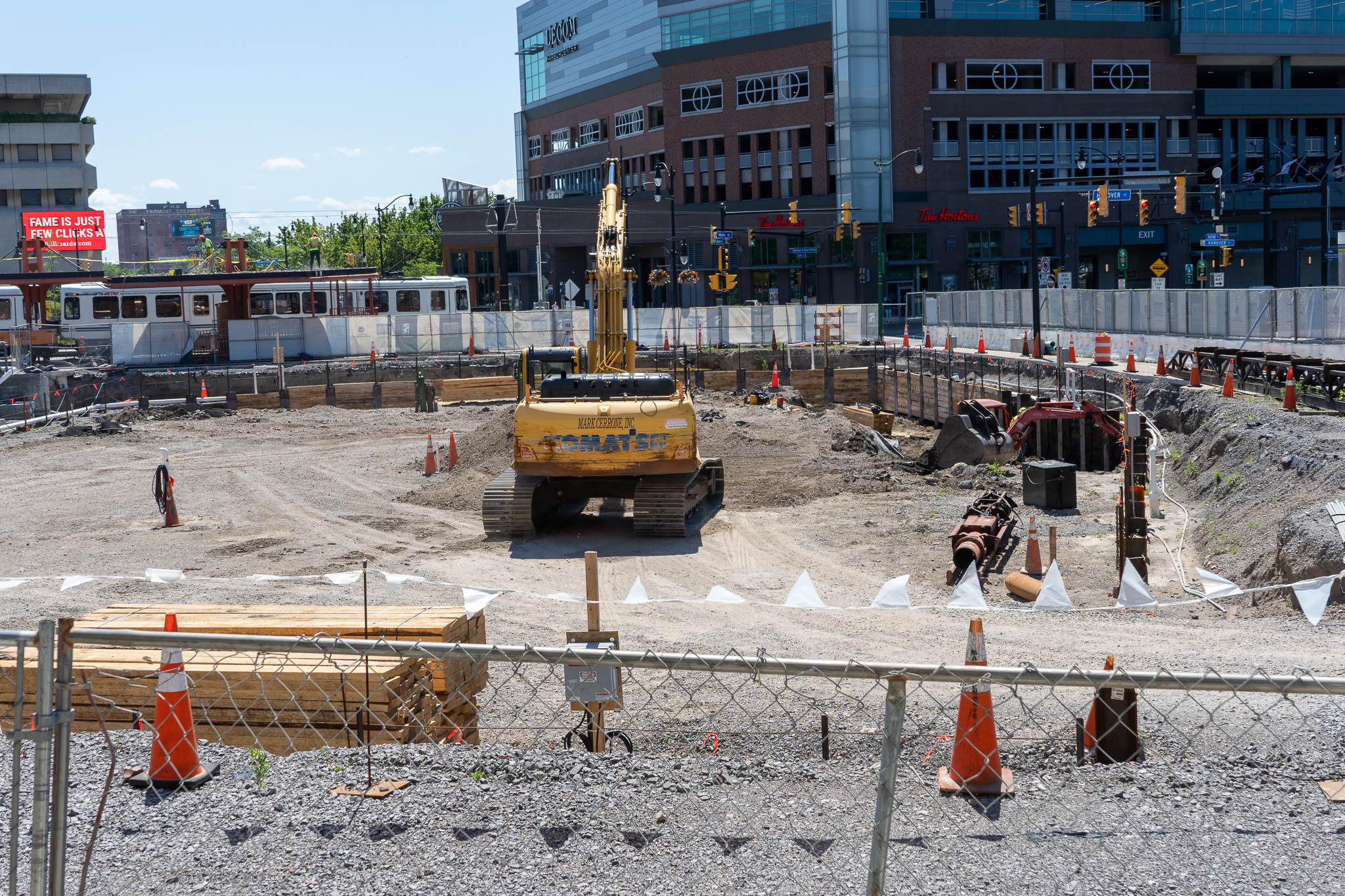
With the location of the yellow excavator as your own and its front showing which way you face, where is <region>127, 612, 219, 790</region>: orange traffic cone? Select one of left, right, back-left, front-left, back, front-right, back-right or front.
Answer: back

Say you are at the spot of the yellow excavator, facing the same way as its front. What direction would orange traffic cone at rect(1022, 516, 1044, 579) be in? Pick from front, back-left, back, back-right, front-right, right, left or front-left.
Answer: back-right

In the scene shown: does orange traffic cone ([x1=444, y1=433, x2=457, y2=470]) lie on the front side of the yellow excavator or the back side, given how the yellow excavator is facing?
on the front side

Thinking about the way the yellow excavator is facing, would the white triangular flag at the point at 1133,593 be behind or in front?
behind

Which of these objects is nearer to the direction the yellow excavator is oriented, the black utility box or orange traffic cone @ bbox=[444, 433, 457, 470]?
the orange traffic cone

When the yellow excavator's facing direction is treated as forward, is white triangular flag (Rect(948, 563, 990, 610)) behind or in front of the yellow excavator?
behind

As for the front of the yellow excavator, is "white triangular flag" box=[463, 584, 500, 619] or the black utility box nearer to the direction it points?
the black utility box

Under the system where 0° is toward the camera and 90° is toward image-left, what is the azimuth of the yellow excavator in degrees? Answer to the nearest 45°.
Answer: approximately 180°

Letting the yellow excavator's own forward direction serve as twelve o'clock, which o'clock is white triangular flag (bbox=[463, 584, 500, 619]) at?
The white triangular flag is roughly at 6 o'clock from the yellow excavator.

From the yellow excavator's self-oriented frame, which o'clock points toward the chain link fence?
The chain link fence is roughly at 6 o'clock from the yellow excavator.

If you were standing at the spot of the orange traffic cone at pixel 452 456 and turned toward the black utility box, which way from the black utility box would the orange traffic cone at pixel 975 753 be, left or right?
right

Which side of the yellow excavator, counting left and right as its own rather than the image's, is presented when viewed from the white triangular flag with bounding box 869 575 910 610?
back

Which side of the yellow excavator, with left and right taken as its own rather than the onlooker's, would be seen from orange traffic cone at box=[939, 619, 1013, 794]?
back

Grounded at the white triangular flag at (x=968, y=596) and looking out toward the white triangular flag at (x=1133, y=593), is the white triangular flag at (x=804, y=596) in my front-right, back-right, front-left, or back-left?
back-left
